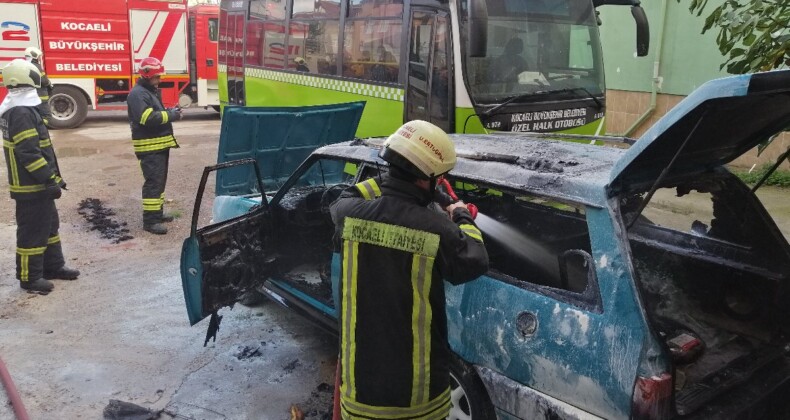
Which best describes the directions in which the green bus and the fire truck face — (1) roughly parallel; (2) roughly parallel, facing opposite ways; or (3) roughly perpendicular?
roughly perpendicular

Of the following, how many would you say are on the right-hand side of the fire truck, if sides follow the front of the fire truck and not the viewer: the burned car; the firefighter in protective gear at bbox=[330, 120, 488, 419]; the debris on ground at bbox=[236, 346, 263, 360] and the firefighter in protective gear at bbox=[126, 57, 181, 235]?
4

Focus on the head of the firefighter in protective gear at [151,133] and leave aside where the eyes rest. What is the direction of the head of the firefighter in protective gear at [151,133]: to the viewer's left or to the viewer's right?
to the viewer's right

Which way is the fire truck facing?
to the viewer's right

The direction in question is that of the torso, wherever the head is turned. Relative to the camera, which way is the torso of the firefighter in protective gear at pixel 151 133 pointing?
to the viewer's right

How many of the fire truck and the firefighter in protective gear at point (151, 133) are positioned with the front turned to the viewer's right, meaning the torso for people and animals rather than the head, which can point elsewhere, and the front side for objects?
2

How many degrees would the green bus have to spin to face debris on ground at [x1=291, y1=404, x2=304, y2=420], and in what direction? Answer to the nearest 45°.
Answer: approximately 45° to its right

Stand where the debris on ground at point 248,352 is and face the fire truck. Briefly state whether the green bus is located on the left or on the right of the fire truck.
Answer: right

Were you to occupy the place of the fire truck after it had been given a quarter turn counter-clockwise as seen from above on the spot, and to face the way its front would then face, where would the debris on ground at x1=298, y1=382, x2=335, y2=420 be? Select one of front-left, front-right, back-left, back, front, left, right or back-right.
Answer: back

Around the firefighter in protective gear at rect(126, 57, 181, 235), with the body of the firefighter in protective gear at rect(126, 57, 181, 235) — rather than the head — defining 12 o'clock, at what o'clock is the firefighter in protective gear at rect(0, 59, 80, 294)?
the firefighter in protective gear at rect(0, 59, 80, 294) is roughly at 4 o'clock from the firefighter in protective gear at rect(126, 57, 181, 235).

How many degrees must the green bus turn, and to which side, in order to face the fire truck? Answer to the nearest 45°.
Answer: approximately 180°

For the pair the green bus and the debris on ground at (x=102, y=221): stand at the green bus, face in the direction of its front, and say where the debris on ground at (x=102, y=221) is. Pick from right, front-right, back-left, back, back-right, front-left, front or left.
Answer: front-right

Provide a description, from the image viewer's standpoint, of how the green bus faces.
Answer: facing the viewer and to the right of the viewer

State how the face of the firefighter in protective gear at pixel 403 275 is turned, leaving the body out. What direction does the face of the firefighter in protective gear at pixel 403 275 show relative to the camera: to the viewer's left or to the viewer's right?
to the viewer's right
